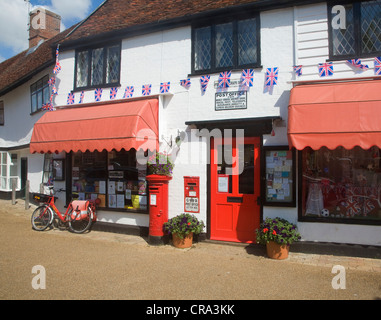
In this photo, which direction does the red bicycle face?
to the viewer's left

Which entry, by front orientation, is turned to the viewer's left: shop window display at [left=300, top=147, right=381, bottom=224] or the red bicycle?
the red bicycle

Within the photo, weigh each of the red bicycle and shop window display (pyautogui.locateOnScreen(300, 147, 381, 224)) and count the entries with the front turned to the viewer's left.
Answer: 1

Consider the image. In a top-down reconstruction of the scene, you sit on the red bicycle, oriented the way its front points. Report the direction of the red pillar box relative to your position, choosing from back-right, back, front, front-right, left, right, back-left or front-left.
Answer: back-left

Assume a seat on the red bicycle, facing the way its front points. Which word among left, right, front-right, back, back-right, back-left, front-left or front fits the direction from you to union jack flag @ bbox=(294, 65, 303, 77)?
back-left

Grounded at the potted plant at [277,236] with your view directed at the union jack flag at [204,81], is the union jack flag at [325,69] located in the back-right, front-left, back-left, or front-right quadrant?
back-right

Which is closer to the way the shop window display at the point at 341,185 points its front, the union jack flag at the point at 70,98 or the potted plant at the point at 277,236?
the potted plant

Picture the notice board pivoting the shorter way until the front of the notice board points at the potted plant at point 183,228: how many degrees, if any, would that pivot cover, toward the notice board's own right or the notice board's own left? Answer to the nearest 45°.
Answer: approximately 90° to the notice board's own right
